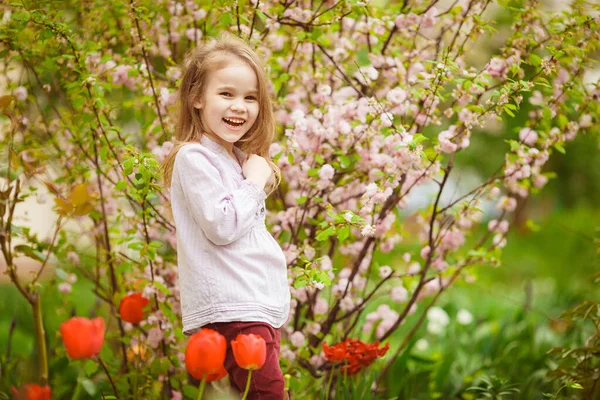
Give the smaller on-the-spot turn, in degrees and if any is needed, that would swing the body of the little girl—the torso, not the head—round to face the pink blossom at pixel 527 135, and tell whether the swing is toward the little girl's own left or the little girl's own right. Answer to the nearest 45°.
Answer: approximately 90° to the little girl's own left

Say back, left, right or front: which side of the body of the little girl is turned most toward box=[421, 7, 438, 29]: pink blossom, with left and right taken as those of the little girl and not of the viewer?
left
